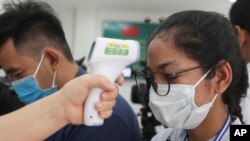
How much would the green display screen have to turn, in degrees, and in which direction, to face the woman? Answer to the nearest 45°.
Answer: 0° — it already faces them

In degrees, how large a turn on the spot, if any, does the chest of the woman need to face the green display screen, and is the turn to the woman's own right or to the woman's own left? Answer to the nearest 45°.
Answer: approximately 135° to the woman's own right

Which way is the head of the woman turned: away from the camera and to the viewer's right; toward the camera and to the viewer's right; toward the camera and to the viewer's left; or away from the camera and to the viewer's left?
toward the camera and to the viewer's left

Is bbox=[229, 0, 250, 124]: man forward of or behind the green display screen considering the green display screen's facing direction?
forward

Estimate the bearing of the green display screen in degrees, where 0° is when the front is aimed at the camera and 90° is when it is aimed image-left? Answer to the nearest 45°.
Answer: approximately 0°

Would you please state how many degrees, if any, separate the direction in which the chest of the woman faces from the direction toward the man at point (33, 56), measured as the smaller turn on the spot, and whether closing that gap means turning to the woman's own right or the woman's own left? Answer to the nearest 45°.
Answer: approximately 45° to the woman's own right

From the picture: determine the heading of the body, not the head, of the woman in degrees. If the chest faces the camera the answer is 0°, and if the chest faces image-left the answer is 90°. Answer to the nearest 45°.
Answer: approximately 45°
